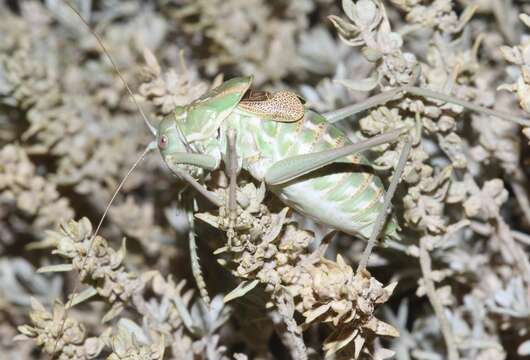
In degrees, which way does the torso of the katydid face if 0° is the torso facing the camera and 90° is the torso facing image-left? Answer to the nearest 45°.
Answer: approximately 90°
